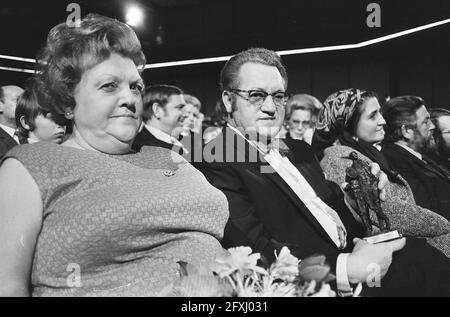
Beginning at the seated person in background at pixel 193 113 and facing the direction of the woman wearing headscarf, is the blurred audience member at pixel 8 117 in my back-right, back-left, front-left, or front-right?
back-right

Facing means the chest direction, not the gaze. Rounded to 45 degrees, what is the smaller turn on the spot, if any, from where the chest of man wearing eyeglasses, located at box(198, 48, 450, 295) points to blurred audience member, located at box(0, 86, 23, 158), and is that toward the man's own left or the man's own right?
approximately 135° to the man's own right

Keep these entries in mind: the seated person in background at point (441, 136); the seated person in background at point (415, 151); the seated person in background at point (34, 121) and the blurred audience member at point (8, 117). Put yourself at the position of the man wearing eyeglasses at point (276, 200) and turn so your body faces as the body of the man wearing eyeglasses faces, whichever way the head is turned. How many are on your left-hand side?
2
